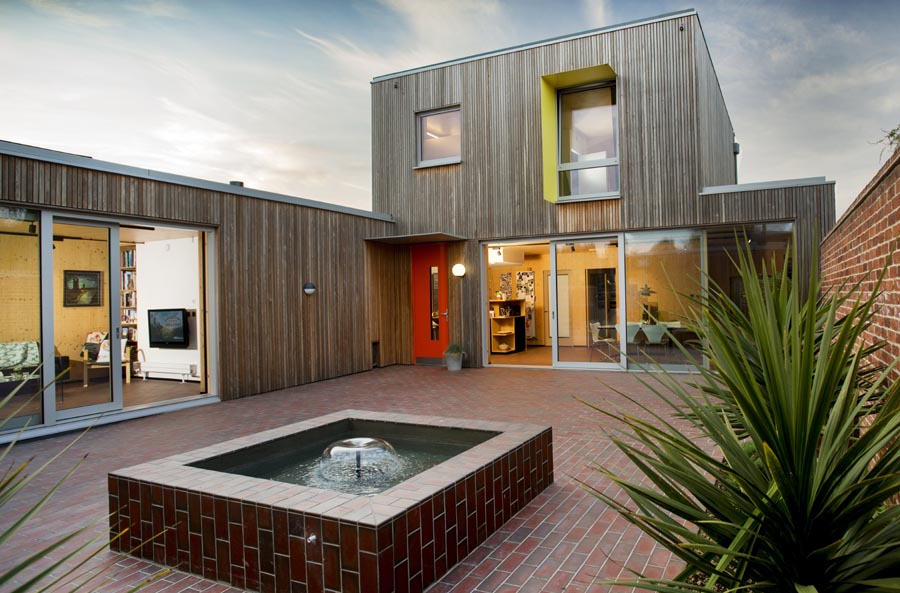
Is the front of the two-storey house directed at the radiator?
no

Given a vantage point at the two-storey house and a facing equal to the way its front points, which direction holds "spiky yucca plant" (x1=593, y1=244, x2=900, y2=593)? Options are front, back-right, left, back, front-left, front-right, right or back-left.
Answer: front

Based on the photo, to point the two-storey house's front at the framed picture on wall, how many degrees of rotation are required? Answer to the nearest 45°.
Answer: approximately 45° to its right

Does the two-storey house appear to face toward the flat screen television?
no

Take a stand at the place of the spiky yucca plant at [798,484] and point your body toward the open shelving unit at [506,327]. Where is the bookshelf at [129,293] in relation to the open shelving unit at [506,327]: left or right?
left

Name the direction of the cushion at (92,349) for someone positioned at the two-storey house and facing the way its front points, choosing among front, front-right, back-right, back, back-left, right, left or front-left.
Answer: front-right

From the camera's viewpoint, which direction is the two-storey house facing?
toward the camera

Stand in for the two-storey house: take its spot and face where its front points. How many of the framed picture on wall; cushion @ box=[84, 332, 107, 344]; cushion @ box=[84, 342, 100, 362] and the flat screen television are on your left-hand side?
0

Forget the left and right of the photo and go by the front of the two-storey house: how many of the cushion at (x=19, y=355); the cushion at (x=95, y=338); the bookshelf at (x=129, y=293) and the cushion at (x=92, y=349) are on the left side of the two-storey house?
0

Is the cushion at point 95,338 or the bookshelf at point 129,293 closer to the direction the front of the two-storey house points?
the cushion

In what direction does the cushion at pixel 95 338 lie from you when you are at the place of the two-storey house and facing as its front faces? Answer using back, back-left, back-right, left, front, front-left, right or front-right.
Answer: front-right
